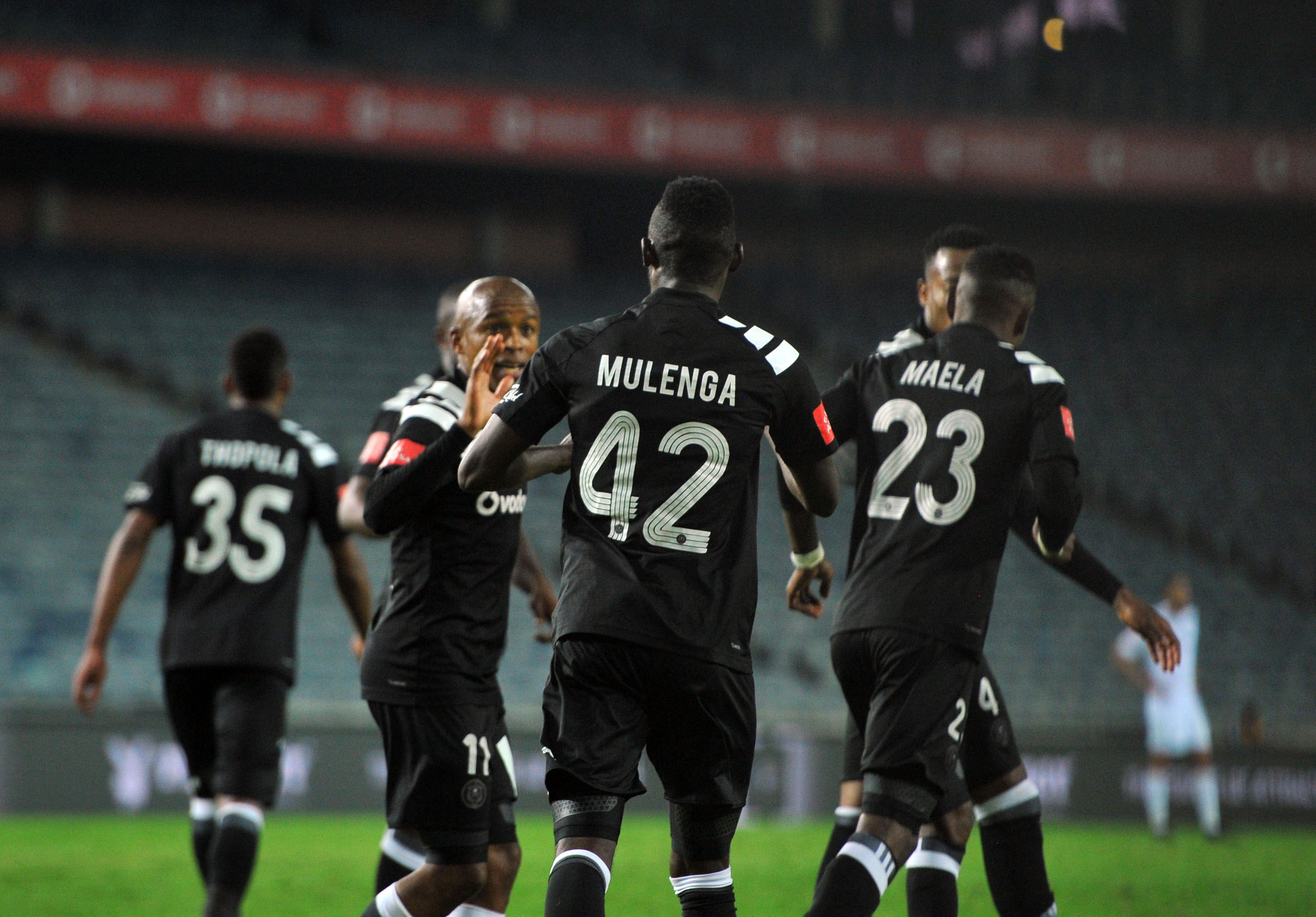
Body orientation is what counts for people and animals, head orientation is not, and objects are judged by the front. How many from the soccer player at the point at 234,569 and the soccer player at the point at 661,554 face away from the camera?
2

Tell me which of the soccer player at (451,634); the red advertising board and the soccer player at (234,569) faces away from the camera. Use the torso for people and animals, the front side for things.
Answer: the soccer player at (234,569)

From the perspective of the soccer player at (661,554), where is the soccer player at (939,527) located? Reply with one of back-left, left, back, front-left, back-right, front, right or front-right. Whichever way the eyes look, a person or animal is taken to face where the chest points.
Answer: front-right

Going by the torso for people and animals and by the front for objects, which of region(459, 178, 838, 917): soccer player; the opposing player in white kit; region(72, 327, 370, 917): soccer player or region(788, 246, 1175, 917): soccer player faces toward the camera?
the opposing player in white kit

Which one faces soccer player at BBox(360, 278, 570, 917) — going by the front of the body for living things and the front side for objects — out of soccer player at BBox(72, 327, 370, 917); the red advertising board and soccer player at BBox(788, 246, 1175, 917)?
the red advertising board

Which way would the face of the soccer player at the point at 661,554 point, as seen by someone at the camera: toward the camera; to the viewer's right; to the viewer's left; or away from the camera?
away from the camera

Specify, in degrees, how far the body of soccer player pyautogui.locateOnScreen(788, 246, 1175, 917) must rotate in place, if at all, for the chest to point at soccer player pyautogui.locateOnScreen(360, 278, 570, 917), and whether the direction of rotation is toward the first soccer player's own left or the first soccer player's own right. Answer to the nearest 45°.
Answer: approximately 135° to the first soccer player's own left

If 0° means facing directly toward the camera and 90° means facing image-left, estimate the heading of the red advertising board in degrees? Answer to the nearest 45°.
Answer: approximately 0°

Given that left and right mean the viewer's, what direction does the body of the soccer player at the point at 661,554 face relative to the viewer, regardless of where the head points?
facing away from the viewer

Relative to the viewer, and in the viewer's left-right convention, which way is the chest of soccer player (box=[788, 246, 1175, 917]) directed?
facing away from the viewer and to the right of the viewer

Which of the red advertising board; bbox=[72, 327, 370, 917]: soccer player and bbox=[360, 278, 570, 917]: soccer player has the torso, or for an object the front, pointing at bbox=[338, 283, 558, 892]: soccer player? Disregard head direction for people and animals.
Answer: the red advertising board
